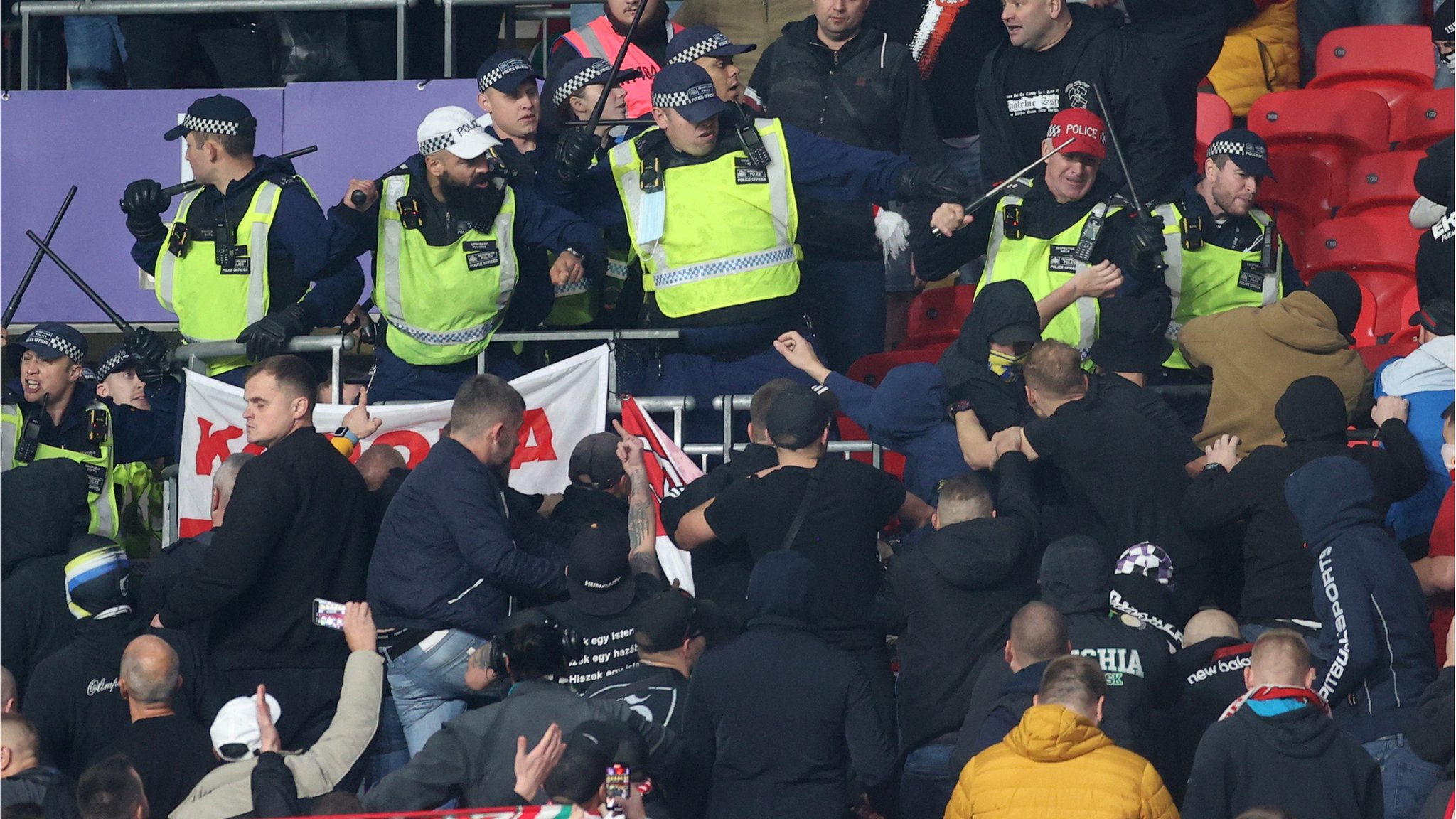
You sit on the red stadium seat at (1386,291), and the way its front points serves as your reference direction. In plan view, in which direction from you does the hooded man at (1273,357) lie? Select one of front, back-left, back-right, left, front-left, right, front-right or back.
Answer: front

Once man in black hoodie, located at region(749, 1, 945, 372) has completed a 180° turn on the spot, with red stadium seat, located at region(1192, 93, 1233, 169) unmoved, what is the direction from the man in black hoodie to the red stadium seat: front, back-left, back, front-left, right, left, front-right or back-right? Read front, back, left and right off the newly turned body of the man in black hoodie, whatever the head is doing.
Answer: front-right

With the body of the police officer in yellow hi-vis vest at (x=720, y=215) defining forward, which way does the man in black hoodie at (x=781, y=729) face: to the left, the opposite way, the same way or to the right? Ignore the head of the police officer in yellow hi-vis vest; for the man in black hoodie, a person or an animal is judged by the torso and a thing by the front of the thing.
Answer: the opposite way

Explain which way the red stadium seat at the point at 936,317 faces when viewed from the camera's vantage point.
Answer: facing the viewer and to the left of the viewer

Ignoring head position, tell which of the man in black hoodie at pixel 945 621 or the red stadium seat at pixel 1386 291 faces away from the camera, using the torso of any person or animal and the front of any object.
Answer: the man in black hoodie

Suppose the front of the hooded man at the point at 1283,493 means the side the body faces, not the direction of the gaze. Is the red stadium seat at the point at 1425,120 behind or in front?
in front

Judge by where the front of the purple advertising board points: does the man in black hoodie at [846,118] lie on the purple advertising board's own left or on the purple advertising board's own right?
on the purple advertising board's own left

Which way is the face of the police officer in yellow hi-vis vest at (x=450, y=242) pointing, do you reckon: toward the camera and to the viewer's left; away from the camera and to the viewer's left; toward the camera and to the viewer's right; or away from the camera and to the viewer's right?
toward the camera and to the viewer's right

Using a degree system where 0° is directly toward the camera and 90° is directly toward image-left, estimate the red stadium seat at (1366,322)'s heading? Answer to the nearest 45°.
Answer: approximately 45°

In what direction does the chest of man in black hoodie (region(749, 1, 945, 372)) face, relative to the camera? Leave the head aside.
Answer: toward the camera

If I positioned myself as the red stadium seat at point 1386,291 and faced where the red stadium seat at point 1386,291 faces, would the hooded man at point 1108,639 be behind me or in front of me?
in front

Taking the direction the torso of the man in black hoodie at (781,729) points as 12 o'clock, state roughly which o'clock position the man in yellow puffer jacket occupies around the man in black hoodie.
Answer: The man in yellow puffer jacket is roughly at 4 o'clock from the man in black hoodie.

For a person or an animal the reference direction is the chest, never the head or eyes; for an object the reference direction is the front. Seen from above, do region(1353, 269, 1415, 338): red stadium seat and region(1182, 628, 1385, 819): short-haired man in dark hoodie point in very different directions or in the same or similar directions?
very different directions

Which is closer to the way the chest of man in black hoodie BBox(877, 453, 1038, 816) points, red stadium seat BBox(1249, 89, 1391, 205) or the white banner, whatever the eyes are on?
the red stadium seat

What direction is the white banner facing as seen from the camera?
toward the camera
